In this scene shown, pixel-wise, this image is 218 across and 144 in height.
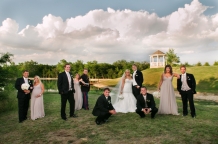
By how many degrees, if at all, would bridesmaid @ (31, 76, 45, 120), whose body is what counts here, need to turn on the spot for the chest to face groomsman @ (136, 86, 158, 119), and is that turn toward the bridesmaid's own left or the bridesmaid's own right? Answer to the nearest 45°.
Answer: approximately 90° to the bridesmaid's own left

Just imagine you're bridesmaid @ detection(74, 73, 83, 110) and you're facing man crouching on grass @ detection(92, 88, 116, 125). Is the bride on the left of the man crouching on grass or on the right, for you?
left

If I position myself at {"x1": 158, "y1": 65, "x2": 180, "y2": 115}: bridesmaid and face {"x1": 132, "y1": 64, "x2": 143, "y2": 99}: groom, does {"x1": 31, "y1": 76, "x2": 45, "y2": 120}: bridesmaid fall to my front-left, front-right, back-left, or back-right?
front-left

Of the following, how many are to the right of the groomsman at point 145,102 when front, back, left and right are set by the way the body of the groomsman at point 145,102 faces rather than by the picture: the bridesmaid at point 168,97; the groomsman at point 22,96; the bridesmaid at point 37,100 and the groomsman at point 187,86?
2

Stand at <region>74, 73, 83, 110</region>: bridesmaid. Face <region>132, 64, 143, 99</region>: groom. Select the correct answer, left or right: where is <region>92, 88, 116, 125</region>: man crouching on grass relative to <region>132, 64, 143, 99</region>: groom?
right

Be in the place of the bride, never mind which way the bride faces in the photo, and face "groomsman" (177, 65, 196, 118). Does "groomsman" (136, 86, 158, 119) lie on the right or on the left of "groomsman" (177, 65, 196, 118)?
right

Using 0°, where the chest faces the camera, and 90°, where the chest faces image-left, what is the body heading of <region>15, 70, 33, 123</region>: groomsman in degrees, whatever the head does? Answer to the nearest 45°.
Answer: approximately 315°

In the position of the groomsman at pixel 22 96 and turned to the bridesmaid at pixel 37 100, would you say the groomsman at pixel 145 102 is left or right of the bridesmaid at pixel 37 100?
right

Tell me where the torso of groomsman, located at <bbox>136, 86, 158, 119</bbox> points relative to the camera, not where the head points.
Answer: toward the camera

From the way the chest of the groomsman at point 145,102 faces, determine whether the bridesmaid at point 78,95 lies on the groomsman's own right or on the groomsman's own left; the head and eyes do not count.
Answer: on the groomsman's own right

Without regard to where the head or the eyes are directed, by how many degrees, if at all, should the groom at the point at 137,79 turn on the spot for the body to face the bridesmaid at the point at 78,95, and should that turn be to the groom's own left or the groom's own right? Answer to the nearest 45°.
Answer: approximately 45° to the groom's own right

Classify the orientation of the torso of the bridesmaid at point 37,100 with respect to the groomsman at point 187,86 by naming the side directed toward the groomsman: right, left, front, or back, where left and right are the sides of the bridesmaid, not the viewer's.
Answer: left

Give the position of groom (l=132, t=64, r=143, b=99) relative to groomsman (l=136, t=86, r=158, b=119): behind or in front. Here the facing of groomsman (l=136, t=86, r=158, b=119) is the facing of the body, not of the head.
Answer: behind

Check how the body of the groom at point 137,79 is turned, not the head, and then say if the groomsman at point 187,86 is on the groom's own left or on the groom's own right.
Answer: on the groom's own left

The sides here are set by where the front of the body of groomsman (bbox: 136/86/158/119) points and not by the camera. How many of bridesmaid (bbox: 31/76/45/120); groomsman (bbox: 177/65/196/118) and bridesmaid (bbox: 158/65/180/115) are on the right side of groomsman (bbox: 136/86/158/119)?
1

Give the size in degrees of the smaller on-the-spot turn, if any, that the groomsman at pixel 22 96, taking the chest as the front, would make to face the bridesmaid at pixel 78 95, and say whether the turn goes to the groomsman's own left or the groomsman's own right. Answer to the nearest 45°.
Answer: approximately 90° to the groomsman's own left
